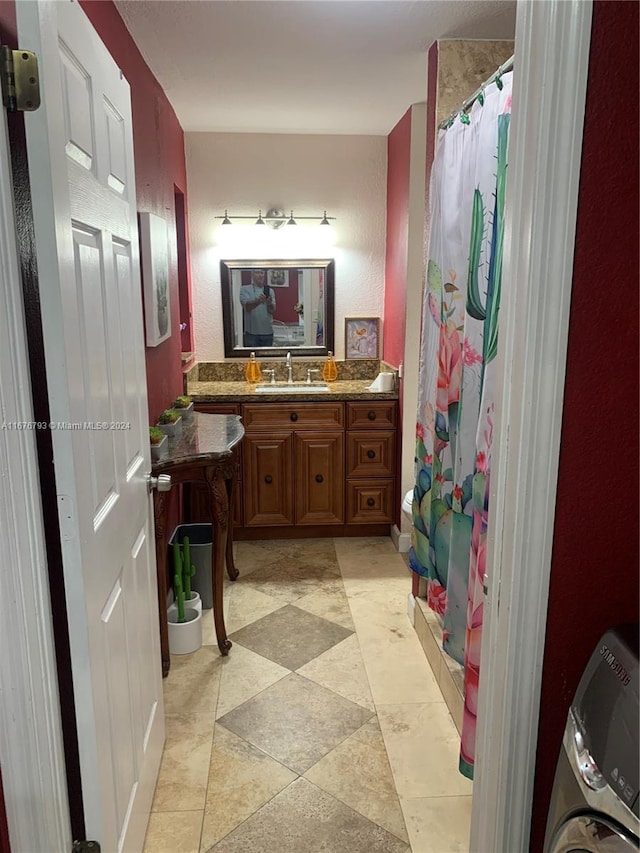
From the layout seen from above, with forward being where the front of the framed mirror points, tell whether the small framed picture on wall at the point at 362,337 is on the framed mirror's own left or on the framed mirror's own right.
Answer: on the framed mirror's own left

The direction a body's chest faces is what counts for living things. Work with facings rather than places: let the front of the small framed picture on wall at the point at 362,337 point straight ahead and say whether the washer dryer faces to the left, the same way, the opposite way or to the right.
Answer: to the right

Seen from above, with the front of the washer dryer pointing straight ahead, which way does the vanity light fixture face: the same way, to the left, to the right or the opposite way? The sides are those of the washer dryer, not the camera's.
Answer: to the left

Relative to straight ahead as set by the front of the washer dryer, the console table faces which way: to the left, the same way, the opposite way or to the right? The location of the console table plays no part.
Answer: the opposite way

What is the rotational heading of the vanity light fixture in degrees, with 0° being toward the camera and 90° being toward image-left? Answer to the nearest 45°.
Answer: approximately 0°

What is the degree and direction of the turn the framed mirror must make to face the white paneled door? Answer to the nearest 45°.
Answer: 0° — it already faces it

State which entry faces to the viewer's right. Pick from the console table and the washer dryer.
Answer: the console table

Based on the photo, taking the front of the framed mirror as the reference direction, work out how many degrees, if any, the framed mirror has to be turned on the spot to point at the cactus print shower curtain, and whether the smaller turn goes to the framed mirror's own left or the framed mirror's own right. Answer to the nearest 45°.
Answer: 0° — it already faces it

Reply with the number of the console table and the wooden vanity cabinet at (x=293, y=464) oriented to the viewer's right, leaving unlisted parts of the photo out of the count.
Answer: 1

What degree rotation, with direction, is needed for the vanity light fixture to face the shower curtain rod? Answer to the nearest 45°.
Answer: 0° — it already faces it
